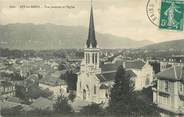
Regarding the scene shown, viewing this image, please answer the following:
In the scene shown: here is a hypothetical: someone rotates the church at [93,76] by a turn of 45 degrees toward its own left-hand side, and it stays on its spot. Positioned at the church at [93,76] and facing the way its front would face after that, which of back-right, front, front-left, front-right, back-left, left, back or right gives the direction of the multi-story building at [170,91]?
left

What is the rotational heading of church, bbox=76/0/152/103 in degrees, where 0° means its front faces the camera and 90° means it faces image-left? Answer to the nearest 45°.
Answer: approximately 45°

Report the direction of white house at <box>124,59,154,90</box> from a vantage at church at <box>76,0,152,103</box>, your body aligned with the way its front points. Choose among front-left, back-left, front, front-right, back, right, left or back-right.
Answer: back-left

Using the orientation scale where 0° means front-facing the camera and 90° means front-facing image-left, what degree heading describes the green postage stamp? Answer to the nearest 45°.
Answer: approximately 0°
